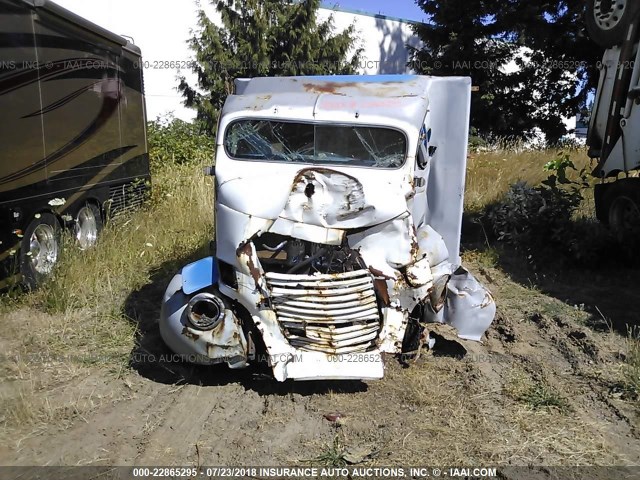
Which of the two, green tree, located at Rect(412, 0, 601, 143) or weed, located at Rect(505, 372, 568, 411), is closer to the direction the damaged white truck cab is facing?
the weed

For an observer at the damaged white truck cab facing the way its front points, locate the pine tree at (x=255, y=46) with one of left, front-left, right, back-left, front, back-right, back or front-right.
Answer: back

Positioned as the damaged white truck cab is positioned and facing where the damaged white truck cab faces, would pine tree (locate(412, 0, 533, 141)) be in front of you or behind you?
behind

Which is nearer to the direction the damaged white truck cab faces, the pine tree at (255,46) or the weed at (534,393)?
the weed

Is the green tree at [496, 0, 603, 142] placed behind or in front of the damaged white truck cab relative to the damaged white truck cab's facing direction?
behind

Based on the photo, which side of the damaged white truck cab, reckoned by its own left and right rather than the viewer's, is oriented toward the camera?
front

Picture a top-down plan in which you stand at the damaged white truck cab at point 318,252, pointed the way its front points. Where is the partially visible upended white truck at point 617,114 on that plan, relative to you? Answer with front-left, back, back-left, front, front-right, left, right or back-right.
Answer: back-left

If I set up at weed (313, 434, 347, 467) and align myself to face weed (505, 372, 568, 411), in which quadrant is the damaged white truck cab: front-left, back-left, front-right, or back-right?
front-left

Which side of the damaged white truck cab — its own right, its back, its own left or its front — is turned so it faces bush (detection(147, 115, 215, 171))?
back

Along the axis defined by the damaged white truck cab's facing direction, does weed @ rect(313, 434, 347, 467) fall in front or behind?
in front

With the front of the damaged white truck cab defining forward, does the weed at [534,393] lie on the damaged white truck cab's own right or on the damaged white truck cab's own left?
on the damaged white truck cab's own left

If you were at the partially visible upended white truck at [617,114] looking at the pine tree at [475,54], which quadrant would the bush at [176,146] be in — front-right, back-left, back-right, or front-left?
front-left
